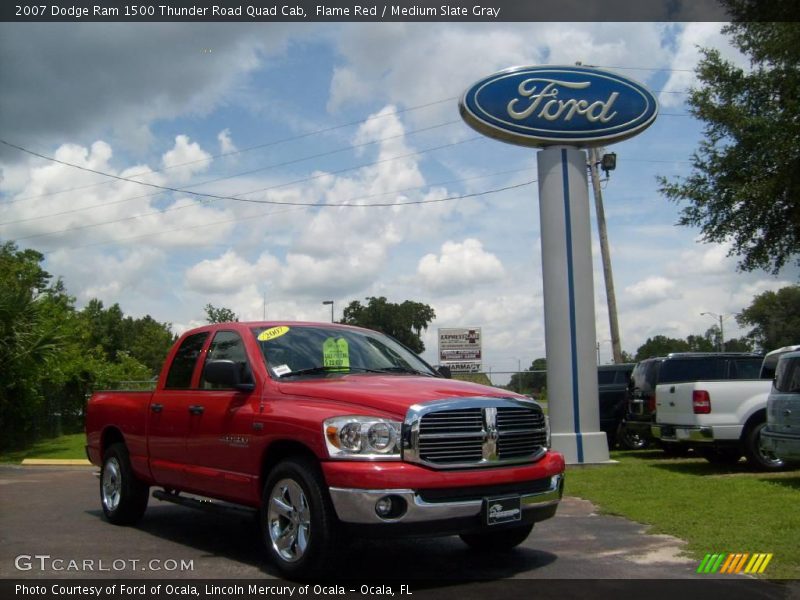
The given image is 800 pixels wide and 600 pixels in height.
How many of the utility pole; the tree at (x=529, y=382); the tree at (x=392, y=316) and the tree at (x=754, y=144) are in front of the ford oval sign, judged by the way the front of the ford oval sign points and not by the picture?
0

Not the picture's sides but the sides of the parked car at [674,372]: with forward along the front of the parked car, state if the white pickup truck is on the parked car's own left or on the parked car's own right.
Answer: on the parked car's own right

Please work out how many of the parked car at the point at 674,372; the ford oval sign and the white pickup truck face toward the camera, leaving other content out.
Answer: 1

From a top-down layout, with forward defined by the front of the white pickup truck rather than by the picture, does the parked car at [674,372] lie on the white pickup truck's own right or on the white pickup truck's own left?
on the white pickup truck's own left

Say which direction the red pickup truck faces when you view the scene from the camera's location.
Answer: facing the viewer and to the right of the viewer

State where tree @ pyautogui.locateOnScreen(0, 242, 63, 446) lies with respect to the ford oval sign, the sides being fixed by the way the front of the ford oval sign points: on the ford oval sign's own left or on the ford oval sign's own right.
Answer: on the ford oval sign's own right

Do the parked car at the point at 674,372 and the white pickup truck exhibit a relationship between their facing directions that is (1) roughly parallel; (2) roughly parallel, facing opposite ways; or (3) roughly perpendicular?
roughly parallel

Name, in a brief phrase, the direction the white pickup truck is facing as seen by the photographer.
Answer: facing away from the viewer and to the right of the viewer

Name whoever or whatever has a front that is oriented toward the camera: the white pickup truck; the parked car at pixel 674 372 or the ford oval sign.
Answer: the ford oval sign

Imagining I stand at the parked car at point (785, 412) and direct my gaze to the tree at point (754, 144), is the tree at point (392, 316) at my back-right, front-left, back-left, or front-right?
front-left

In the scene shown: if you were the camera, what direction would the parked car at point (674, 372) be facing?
facing away from the viewer and to the right of the viewer

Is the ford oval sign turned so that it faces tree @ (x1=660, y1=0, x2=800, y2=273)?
no

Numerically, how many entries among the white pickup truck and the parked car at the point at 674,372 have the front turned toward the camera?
0

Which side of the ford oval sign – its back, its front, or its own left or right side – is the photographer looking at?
front
